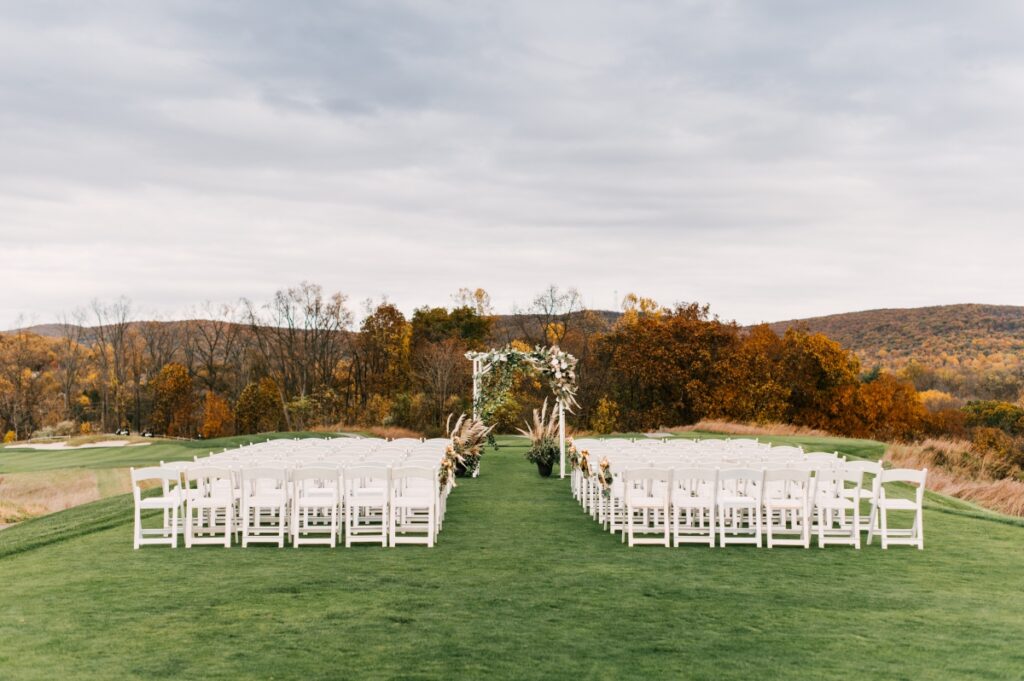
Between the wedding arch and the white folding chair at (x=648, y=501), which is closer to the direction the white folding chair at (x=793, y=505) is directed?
the wedding arch

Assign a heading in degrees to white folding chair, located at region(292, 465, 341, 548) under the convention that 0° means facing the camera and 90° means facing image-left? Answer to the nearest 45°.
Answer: approximately 180°

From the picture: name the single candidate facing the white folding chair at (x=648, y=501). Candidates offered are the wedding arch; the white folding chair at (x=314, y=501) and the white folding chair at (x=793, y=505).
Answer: the wedding arch

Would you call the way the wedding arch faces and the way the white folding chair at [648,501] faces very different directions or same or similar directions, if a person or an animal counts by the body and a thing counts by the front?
very different directions

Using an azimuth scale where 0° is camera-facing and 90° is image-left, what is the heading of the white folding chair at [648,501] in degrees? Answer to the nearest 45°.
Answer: approximately 180°

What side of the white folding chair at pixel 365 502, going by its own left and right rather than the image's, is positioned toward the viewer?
back

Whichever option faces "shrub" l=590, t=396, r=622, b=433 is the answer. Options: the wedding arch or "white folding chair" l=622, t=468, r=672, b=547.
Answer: the white folding chair

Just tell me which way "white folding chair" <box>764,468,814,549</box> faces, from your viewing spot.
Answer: facing away from the viewer

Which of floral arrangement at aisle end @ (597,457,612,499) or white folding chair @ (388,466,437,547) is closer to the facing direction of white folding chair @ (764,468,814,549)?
the floral arrangement at aisle end

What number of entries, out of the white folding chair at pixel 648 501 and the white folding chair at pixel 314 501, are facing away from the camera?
2
